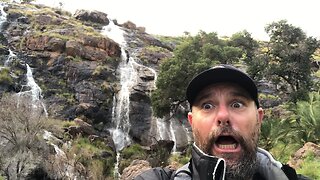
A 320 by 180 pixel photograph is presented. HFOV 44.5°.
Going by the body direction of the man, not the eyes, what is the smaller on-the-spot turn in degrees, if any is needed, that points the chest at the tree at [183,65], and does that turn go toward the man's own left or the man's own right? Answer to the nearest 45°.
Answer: approximately 180°

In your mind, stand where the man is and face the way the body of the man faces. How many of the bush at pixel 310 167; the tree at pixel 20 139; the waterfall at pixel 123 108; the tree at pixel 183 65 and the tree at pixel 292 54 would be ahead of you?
0

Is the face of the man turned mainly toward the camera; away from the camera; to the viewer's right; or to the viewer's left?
toward the camera

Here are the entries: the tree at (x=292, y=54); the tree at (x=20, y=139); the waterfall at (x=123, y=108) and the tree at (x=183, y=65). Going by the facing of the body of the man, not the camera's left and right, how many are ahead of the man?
0

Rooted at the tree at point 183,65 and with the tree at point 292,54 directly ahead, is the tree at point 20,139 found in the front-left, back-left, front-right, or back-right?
back-right

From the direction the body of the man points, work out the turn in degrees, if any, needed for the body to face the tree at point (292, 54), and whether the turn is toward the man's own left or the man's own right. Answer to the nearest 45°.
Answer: approximately 180°

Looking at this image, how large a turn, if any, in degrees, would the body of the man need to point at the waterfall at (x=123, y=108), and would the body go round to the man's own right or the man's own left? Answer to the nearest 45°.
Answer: approximately 180°

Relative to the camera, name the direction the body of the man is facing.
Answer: toward the camera

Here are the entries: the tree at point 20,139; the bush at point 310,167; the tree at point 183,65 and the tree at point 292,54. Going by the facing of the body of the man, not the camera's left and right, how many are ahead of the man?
0

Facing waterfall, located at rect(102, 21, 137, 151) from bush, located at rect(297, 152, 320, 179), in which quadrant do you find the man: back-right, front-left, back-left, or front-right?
back-left

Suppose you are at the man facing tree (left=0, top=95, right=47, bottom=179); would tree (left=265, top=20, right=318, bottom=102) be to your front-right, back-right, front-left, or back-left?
front-right

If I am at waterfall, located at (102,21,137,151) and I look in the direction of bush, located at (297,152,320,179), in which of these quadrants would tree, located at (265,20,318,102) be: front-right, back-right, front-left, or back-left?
front-left

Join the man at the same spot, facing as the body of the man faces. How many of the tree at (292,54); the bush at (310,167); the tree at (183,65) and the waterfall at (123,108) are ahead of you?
0
